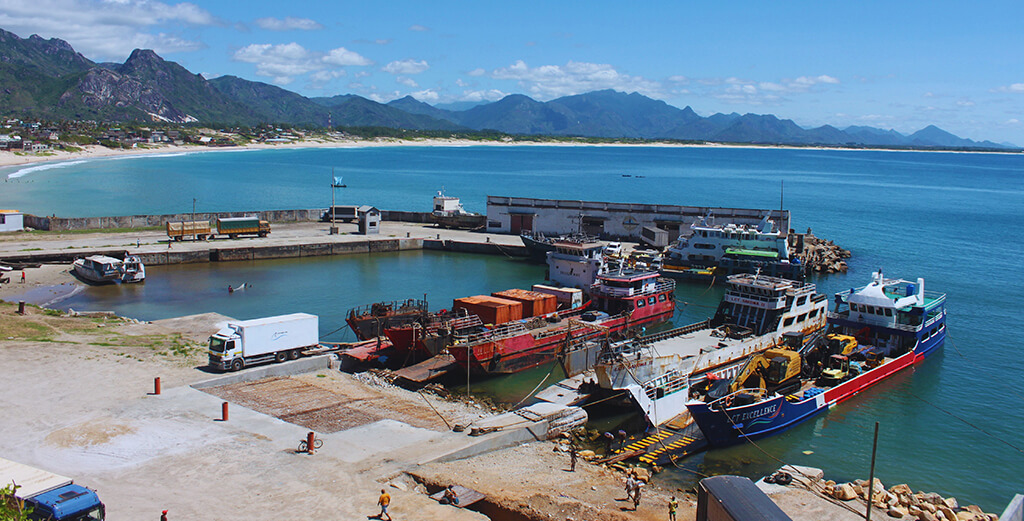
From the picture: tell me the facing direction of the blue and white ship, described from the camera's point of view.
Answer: facing the viewer and to the left of the viewer

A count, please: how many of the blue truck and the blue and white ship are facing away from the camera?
0

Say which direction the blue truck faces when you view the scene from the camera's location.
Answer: facing the viewer and to the right of the viewer

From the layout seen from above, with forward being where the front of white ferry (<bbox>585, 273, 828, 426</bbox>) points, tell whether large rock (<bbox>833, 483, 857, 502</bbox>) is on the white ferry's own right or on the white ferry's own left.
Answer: on the white ferry's own left

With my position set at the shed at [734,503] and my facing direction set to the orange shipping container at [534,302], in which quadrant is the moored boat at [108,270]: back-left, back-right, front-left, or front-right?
front-left

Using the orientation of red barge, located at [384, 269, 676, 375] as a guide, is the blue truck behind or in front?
in front

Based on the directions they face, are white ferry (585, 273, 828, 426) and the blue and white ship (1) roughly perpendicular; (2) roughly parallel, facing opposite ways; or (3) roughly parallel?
roughly parallel

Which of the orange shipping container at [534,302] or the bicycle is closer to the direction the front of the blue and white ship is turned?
the bicycle

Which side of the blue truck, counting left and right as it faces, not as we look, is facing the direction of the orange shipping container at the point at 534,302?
left

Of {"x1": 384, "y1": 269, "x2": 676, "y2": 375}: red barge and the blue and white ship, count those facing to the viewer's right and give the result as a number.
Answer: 0

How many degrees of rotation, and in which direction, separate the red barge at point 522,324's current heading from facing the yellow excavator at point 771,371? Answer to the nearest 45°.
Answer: approximately 90° to its left

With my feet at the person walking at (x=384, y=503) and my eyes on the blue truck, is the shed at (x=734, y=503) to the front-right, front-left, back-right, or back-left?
back-left
